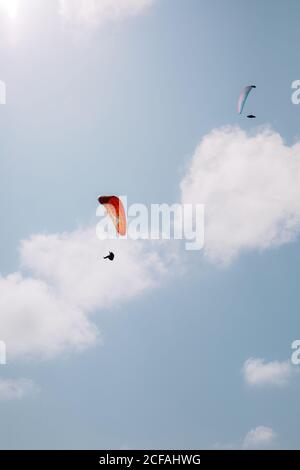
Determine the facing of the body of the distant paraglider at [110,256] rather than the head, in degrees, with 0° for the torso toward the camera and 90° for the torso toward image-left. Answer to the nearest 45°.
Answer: approximately 90°
